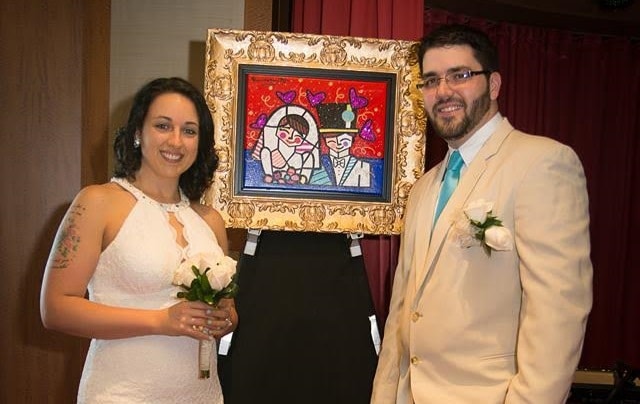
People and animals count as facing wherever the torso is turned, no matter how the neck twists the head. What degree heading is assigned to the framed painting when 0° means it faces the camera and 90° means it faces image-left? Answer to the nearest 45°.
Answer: approximately 0°

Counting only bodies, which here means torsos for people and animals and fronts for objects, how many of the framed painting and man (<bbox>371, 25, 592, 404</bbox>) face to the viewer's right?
0

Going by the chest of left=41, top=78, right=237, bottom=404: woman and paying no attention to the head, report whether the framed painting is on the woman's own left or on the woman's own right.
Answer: on the woman's own left

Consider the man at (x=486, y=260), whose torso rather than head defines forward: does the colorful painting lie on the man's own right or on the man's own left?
on the man's own right

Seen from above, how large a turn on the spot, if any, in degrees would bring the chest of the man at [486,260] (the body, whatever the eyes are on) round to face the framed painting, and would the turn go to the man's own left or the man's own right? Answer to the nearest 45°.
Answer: approximately 90° to the man's own right

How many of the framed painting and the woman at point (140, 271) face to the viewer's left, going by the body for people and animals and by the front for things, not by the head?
0

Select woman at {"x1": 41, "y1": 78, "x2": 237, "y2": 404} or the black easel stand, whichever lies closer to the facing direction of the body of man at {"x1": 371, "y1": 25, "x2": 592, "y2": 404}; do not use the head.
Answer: the woman

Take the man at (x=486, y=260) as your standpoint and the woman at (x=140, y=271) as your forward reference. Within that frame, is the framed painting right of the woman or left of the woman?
right

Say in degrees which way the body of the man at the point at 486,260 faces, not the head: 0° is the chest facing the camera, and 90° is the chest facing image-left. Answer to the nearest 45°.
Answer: approximately 45°

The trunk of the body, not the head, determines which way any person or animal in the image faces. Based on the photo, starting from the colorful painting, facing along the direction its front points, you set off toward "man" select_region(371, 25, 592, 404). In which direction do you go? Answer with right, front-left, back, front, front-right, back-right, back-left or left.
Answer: front-left

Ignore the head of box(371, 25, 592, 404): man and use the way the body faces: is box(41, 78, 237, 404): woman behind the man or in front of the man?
in front
